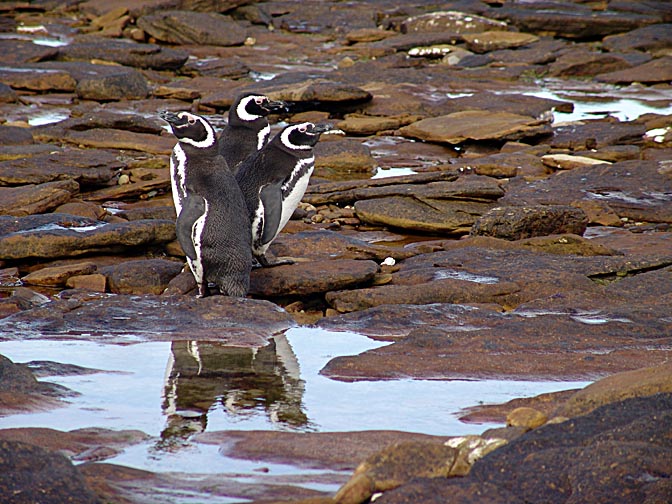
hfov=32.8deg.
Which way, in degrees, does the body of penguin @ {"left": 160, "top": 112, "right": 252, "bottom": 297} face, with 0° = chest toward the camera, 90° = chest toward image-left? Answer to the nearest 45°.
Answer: approximately 135°

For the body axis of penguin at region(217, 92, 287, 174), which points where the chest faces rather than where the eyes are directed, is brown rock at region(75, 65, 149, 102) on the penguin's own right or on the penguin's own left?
on the penguin's own left

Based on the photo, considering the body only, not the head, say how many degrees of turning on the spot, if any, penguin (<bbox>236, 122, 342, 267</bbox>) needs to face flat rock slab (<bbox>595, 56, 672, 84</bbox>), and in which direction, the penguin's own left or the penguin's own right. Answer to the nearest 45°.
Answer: approximately 45° to the penguin's own left

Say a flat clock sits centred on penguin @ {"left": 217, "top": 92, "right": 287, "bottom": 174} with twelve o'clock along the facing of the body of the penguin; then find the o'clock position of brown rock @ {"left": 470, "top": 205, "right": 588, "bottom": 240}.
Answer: The brown rock is roughly at 12 o'clock from the penguin.

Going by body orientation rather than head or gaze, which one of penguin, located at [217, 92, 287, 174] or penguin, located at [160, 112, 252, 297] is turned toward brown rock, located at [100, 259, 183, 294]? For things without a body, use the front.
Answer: penguin, located at [160, 112, 252, 297]

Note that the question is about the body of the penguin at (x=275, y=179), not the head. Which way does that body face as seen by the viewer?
to the viewer's right

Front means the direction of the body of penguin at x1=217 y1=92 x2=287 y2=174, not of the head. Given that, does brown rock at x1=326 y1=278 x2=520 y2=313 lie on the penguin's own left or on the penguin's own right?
on the penguin's own right

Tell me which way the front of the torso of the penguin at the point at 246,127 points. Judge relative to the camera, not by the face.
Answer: to the viewer's right

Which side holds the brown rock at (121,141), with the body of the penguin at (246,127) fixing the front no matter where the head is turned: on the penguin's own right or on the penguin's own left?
on the penguin's own left

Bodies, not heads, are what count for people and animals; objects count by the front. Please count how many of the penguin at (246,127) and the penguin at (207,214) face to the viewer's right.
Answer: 1

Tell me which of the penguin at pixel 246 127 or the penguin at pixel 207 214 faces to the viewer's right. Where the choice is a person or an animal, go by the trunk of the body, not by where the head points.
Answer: the penguin at pixel 246 127

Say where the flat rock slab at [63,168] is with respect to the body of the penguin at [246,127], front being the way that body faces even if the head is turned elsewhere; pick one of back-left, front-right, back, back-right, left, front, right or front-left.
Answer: back-left

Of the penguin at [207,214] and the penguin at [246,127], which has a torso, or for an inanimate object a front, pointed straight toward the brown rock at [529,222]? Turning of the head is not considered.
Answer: the penguin at [246,127]
